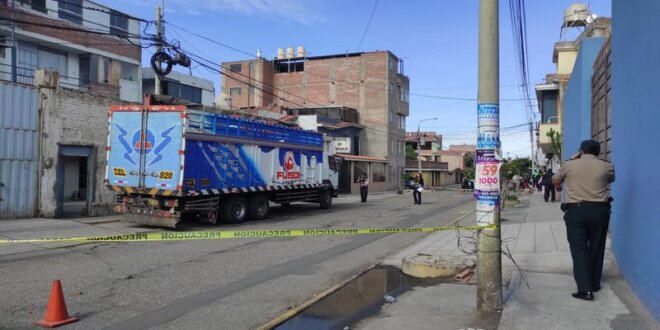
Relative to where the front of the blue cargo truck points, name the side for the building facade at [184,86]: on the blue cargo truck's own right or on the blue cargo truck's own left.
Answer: on the blue cargo truck's own left

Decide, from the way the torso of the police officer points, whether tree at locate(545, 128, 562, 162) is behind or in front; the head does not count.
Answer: in front

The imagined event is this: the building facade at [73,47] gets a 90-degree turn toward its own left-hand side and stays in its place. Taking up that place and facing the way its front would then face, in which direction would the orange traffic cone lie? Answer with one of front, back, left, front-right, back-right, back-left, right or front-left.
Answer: back-right

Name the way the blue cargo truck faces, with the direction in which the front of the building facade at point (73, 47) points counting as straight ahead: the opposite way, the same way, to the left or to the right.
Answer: to the left

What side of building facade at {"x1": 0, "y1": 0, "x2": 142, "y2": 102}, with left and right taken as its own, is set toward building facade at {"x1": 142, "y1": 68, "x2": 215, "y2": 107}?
left

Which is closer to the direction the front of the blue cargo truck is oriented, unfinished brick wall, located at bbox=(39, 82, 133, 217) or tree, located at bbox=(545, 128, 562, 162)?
the tree

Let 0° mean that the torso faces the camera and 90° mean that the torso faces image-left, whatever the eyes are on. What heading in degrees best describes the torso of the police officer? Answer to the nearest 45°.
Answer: approximately 180°

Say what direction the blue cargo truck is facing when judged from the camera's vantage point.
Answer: facing away from the viewer and to the right of the viewer

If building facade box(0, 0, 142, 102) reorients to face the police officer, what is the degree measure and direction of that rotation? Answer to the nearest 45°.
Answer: approximately 45° to its right

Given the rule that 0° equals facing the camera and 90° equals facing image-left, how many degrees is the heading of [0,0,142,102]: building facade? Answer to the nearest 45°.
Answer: approximately 315°

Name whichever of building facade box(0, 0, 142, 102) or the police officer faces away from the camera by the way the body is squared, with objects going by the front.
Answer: the police officer
